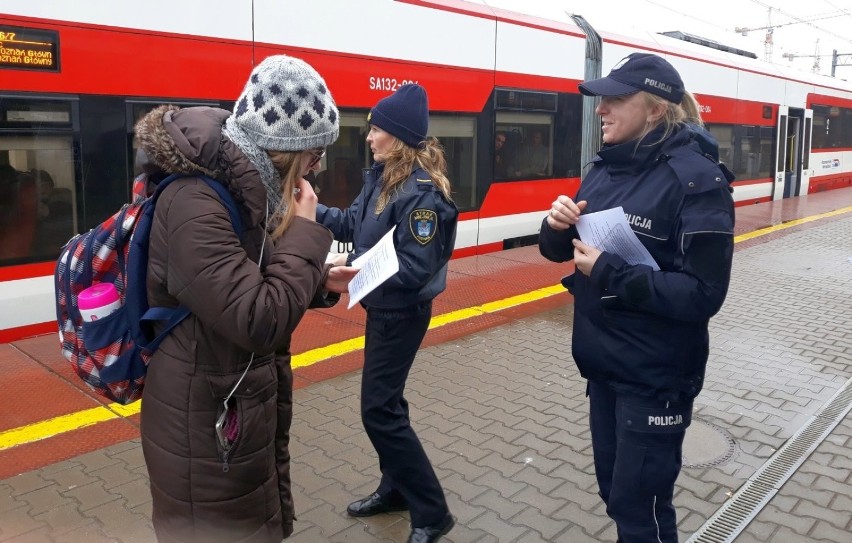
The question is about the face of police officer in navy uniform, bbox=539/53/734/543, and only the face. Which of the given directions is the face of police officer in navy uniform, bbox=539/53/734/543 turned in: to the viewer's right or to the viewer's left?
to the viewer's left

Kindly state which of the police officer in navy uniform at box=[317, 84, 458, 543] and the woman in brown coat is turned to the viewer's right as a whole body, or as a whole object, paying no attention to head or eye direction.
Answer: the woman in brown coat

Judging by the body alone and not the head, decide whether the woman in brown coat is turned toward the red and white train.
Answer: no

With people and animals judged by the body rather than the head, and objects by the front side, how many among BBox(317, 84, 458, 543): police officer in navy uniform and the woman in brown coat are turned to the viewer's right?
1

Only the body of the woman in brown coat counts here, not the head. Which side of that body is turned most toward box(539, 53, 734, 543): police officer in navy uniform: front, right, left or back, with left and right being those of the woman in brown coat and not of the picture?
front

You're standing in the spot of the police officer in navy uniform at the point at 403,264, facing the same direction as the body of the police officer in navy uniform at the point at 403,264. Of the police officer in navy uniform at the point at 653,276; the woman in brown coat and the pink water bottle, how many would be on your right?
0

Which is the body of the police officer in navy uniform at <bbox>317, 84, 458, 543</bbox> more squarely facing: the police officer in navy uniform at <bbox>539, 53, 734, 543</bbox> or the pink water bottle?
the pink water bottle

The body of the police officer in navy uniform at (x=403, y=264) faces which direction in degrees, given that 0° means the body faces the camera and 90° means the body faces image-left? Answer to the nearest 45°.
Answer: approximately 90°

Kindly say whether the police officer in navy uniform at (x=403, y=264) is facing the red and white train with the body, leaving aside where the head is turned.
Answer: no

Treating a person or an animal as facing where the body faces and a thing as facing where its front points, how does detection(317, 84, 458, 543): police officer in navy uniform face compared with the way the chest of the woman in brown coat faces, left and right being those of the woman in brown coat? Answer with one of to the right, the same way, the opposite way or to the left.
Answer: the opposite way

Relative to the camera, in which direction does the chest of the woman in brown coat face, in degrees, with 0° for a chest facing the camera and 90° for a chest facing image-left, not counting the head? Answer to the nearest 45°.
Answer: approximately 270°

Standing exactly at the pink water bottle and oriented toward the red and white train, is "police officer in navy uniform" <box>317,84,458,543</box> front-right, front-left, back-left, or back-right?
front-right
